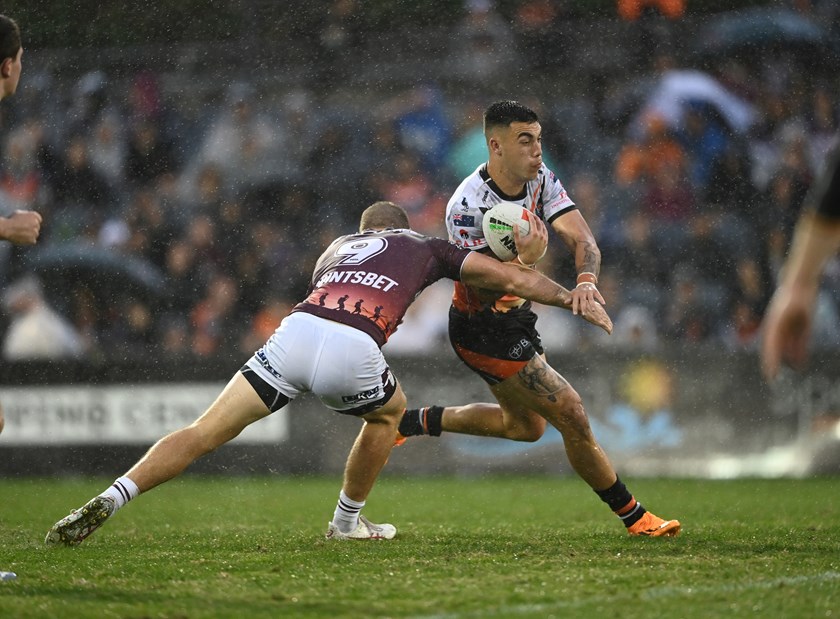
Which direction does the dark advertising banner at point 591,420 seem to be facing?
toward the camera

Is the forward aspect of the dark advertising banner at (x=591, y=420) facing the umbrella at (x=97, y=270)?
no

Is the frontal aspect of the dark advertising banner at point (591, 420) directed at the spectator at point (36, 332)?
no

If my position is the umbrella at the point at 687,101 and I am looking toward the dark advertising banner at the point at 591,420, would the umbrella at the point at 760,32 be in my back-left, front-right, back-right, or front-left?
back-left

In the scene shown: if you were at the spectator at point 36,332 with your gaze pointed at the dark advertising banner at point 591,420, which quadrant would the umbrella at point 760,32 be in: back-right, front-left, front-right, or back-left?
front-left
